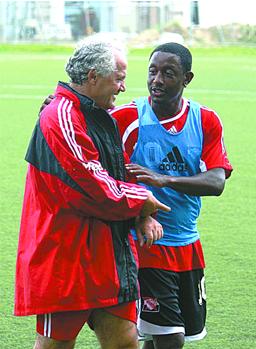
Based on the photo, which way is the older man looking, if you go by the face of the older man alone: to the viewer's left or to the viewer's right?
to the viewer's right

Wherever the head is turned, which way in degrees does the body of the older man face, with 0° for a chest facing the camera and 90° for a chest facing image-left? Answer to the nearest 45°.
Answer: approximately 270°

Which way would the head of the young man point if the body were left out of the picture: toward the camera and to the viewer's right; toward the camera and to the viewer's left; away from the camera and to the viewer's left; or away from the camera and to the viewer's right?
toward the camera and to the viewer's left

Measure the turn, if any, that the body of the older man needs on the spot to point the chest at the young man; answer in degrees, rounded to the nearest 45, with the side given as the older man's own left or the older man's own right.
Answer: approximately 45° to the older man's own left
